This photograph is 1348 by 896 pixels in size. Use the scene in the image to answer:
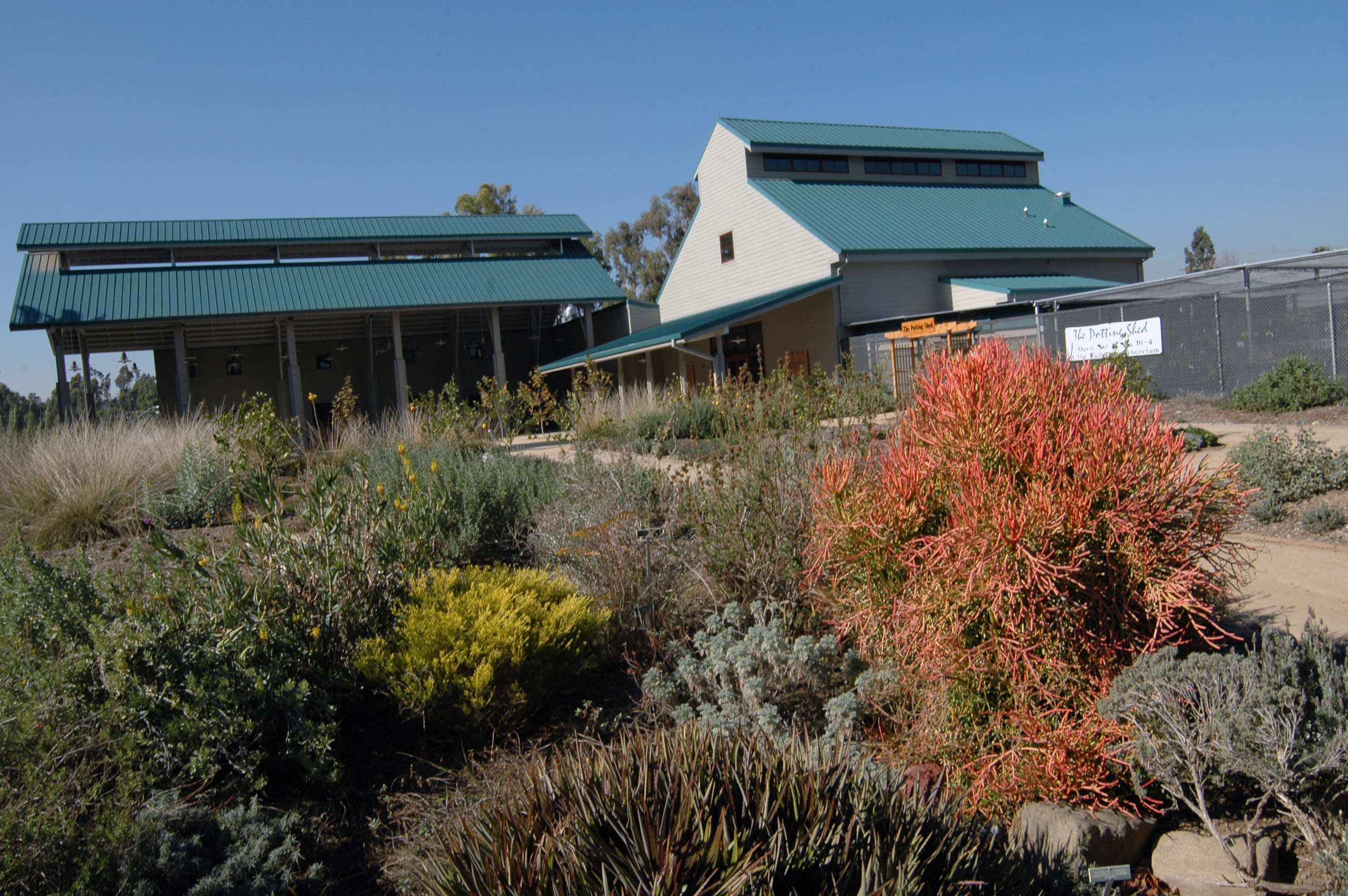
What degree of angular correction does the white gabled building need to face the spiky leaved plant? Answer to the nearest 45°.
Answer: approximately 45° to its left

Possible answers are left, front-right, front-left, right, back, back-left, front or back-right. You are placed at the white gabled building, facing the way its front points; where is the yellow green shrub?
front-left

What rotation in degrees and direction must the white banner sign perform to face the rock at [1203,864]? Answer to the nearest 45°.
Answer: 0° — it already faces it

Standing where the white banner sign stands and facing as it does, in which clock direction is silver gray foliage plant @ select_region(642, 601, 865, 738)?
The silver gray foliage plant is roughly at 12 o'clock from the white banner sign.

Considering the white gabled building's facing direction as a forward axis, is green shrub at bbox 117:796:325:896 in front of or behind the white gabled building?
in front

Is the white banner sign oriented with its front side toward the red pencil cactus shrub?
yes

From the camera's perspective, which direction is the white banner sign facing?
toward the camera

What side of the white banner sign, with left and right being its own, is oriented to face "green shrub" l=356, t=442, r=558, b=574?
front

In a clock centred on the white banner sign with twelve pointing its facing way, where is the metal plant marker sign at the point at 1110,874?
The metal plant marker sign is roughly at 12 o'clock from the white banner sign.

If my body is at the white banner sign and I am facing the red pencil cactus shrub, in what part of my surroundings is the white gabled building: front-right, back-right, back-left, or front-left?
back-right

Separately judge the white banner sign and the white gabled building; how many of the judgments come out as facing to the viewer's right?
0

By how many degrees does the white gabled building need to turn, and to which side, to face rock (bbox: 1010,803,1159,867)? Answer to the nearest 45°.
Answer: approximately 45° to its left

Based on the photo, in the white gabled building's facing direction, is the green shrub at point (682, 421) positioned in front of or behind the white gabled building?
in front

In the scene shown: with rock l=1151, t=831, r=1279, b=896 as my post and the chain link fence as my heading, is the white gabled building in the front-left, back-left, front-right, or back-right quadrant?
front-left

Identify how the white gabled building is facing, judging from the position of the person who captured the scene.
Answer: facing the viewer and to the left of the viewer

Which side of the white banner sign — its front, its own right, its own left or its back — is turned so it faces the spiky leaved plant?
front

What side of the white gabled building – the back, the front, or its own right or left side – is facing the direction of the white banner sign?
left
